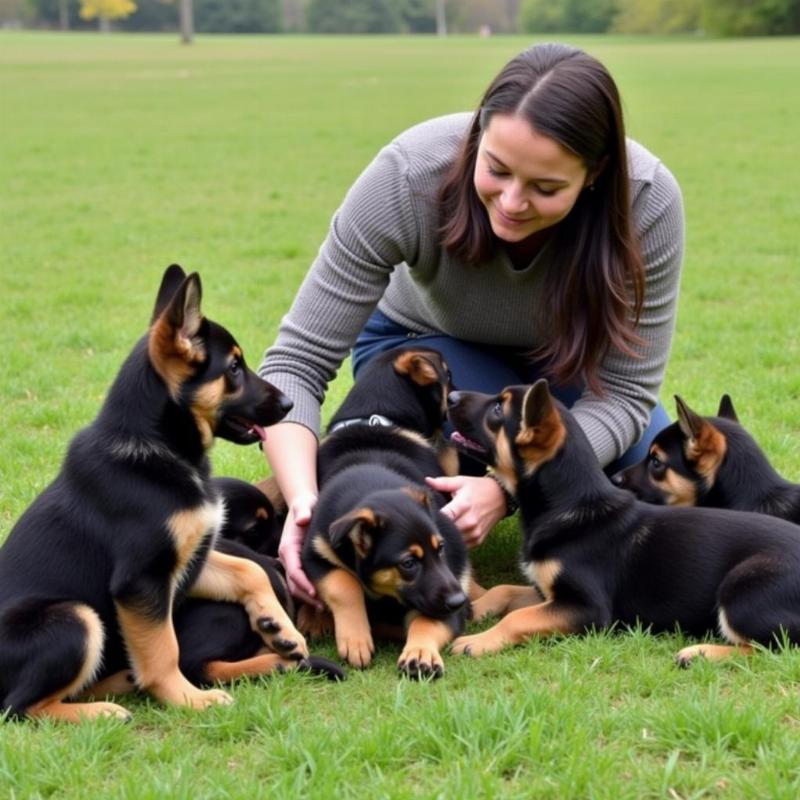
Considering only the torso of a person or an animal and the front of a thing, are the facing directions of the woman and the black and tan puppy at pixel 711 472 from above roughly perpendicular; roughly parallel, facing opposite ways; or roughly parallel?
roughly perpendicular

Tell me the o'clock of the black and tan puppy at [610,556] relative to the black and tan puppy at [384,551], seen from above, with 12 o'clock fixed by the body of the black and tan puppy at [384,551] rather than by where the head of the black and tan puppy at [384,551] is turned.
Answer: the black and tan puppy at [610,556] is roughly at 9 o'clock from the black and tan puppy at [384,551].

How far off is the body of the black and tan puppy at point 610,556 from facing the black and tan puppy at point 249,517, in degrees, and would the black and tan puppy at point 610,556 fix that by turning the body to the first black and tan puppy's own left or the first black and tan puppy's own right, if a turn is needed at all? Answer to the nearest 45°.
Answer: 0° — it already faces it

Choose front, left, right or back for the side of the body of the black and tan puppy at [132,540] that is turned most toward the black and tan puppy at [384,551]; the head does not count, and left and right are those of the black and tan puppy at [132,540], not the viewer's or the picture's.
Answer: front

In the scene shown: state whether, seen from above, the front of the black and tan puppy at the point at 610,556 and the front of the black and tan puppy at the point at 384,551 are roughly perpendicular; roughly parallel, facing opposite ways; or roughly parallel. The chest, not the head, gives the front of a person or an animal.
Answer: roughly perpendicular

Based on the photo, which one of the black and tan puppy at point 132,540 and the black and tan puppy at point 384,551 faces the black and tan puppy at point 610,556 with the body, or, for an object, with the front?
the black and tan puppy at point 132,540

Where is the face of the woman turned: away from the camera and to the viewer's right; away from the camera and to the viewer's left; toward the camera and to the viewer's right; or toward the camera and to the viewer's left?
toward the camera and to the viewer's left

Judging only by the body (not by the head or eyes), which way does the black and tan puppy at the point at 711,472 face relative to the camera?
to the viewer's left

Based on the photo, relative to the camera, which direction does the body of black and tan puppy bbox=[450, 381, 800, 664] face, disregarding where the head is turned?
to the viewer's left

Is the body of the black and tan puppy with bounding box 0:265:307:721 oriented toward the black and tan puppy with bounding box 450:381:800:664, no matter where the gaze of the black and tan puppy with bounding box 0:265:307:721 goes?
yes

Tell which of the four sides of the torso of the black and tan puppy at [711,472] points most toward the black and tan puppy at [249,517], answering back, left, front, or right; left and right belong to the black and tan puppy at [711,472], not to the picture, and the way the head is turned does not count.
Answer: front

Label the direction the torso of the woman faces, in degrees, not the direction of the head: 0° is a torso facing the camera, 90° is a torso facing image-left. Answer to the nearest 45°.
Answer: approximately 0°

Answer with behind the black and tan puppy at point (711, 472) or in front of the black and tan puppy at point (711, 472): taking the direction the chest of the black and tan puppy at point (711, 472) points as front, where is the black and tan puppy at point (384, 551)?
in front

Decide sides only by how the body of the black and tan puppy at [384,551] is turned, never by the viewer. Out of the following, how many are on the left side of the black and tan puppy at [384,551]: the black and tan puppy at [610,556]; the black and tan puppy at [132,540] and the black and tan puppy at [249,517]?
1

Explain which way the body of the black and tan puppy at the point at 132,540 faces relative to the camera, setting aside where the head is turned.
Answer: to the viewer's right

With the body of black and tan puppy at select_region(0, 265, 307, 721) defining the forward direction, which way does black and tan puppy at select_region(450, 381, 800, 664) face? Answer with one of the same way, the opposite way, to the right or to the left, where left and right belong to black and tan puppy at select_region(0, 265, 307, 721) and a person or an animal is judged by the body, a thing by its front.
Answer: the opposite way

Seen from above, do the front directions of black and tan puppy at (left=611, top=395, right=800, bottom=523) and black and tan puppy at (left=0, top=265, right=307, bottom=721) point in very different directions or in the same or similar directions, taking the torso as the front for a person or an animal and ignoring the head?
very different directions
